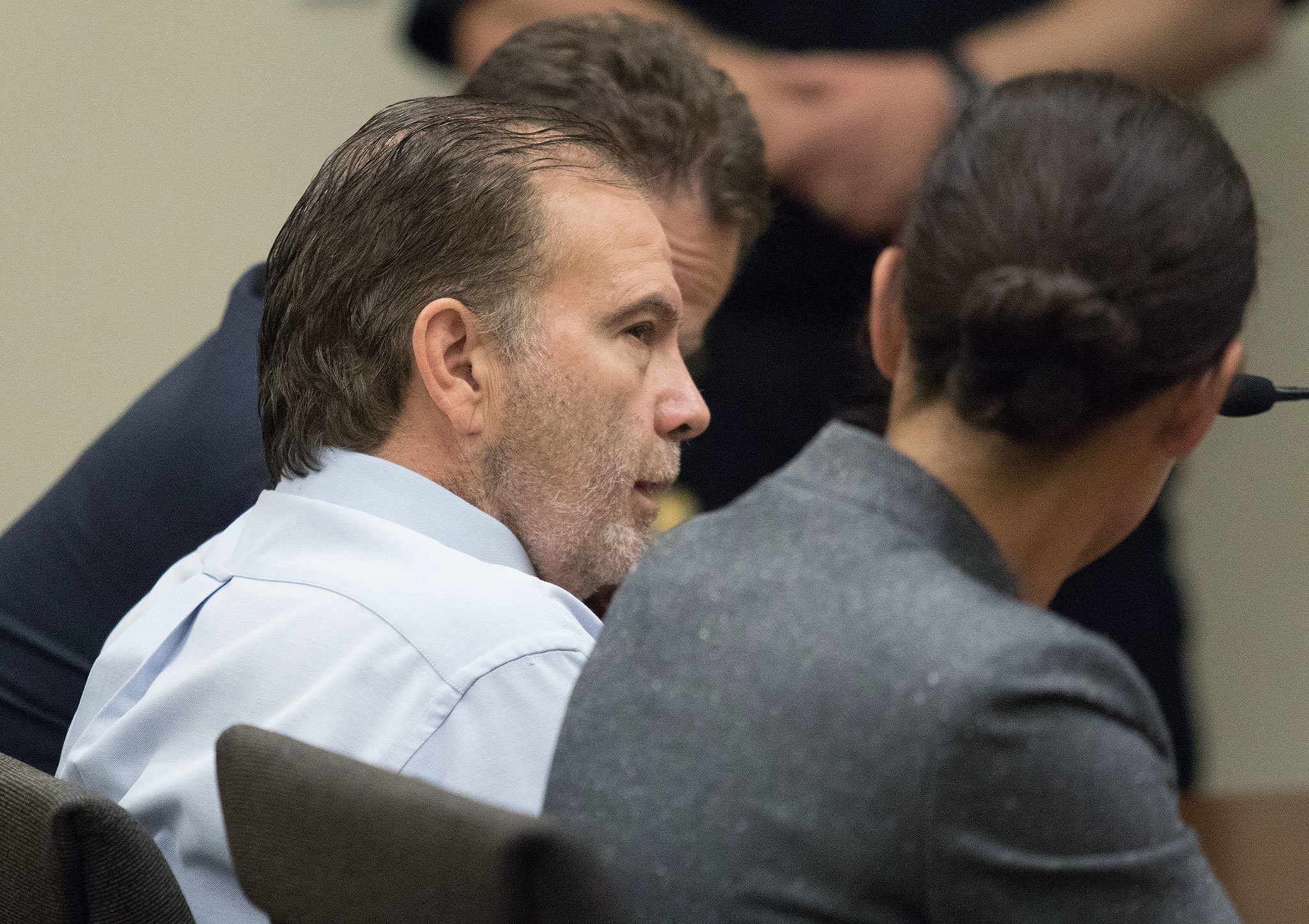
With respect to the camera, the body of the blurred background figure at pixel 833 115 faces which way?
toward the camera

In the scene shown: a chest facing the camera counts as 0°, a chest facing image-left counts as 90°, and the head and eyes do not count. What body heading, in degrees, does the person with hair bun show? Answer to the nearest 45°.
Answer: approximately 225°

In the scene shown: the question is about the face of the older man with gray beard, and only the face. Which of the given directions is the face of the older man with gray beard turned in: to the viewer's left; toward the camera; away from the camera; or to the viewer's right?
to the viewer's right

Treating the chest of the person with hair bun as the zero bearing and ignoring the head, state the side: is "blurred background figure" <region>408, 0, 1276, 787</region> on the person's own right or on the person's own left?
on the person's own left

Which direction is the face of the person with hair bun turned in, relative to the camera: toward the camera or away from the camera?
away from the camera

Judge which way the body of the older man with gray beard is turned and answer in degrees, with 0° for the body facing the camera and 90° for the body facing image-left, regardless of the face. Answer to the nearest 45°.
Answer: approximately 225°

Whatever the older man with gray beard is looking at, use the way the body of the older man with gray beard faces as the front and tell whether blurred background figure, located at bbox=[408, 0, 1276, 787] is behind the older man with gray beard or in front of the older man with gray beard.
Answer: in front

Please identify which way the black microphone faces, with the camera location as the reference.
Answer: facing to the left of the viewer
